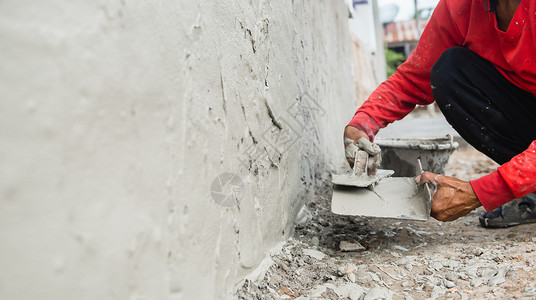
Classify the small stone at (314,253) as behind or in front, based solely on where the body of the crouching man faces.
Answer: in front

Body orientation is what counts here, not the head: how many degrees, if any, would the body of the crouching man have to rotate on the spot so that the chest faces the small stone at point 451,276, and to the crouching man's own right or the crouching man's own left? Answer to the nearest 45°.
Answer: approximately 45° to the crouching man's own left

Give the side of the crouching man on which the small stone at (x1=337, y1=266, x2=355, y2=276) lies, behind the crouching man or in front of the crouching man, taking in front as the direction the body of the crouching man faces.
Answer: in front

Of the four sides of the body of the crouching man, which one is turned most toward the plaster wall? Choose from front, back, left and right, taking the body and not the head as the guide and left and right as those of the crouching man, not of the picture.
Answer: front

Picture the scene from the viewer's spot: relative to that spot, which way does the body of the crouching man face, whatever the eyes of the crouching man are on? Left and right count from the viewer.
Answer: facing the viewer and to the left of the viewer

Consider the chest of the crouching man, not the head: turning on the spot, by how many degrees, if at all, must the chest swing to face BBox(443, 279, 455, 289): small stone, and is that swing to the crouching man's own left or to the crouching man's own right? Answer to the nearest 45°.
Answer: approximately 45° to the crouching man's own left

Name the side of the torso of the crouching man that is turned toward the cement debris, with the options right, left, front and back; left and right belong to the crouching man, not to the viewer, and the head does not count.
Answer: front
